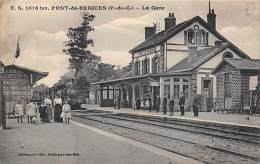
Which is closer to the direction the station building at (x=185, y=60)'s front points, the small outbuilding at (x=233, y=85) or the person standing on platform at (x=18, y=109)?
the person standing on platform

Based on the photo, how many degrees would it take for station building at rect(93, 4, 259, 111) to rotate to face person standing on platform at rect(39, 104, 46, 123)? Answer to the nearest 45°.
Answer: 0° — it already faces them

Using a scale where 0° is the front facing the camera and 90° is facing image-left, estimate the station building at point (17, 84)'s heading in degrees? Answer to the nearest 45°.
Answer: approximately 270°

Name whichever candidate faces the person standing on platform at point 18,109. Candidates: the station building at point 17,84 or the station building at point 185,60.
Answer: the station building at point 185,60

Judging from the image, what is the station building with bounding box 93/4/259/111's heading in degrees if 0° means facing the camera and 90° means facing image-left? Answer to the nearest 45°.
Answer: approximately 45°

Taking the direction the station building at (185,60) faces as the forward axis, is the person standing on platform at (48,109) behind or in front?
in front

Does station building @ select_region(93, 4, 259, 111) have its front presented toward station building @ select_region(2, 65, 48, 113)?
yes

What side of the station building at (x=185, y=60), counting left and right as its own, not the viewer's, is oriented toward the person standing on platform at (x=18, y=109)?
front

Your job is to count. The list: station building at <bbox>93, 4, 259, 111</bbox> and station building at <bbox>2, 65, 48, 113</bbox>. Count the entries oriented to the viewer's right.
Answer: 1
